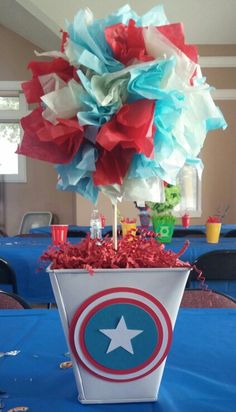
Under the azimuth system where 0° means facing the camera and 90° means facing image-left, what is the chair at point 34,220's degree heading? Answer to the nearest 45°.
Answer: approximately 0°

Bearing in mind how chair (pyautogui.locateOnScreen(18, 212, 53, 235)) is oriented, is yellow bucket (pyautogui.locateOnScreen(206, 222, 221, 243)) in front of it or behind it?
in front

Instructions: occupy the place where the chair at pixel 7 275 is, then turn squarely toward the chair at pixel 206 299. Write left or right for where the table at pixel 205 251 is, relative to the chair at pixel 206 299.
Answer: left

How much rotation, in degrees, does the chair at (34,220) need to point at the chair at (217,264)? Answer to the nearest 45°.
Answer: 0° — it already faces it

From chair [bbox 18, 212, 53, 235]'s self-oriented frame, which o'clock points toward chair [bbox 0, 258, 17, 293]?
chair [bbox 0, 258, 17, 293] is roughly at 12 o'clock from chair [bbox 18, 212, 53, 235].

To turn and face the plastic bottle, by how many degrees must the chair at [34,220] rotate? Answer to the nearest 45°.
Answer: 0° — it already faces it

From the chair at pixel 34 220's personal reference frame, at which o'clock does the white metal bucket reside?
The white metal bucket is roughly at 12 o'clock from the chair.

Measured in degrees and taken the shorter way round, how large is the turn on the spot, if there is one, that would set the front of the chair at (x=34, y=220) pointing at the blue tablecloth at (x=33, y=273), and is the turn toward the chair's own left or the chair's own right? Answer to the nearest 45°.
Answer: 0° — it already faces it
